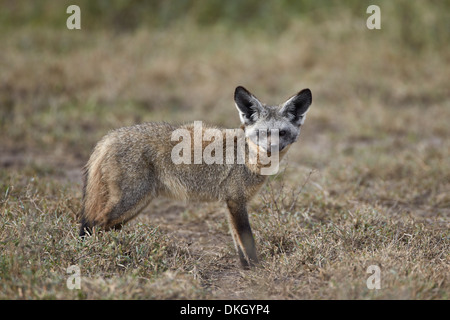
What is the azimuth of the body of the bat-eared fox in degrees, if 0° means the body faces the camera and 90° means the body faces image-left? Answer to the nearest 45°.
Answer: approximately 270°
